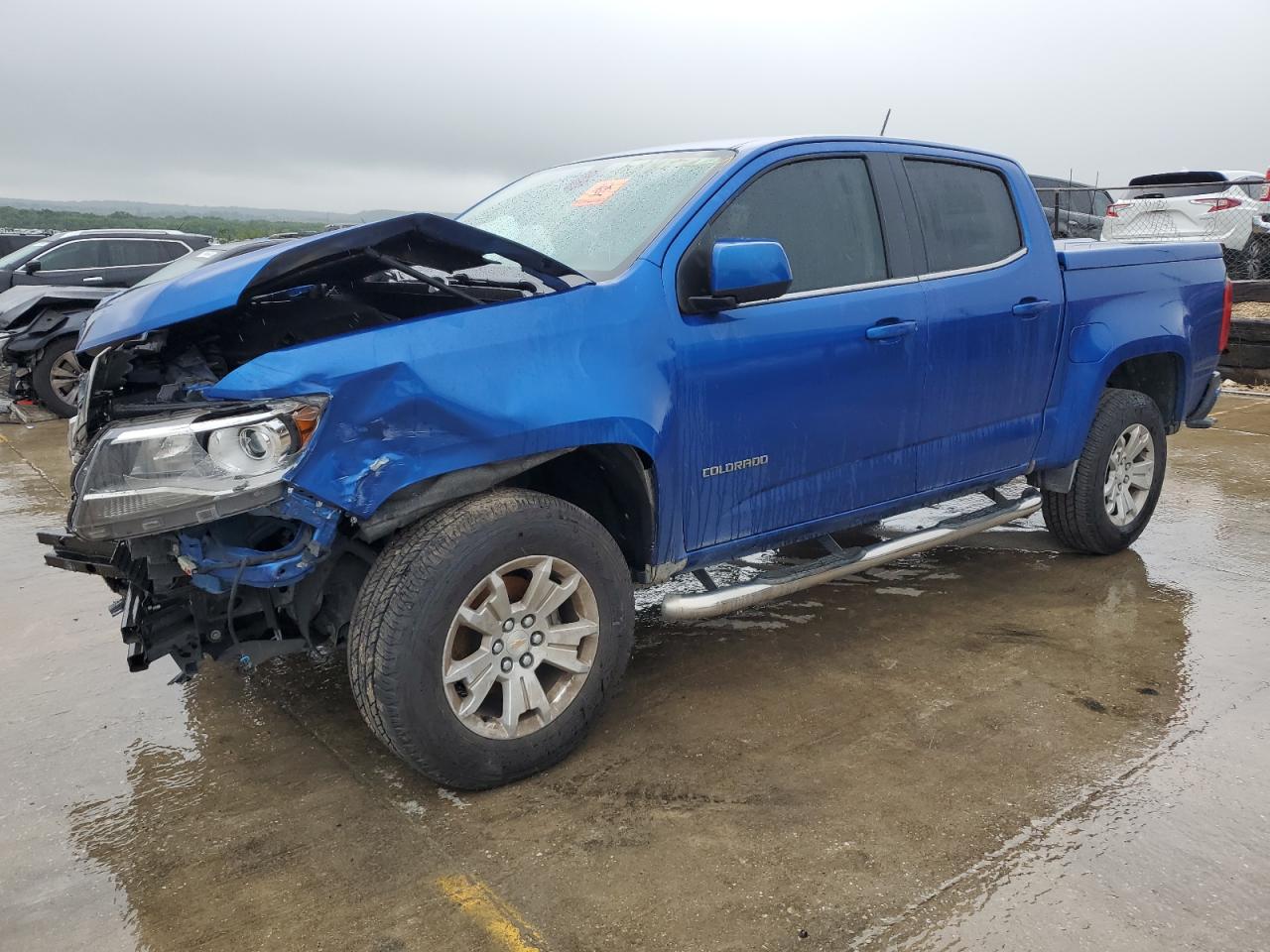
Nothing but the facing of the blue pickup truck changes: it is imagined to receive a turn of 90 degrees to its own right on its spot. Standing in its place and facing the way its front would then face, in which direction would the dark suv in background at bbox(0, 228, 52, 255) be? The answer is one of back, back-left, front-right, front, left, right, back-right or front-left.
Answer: front

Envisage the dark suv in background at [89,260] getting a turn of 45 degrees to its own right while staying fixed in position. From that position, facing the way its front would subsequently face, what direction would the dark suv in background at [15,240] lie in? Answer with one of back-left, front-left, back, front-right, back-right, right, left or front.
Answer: front-right

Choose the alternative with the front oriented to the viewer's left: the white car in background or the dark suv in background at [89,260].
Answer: the dark suv in background

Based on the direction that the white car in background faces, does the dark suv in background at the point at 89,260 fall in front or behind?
behind

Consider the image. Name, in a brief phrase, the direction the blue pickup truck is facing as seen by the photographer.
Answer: facing the viewer and to the left of the viewer

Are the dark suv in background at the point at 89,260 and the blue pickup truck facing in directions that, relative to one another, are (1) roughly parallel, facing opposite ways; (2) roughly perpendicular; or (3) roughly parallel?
roughly parallel

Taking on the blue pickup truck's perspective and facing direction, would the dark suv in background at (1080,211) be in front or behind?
behind

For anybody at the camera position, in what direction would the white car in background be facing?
facing away from the viewer and to the right of the viewer

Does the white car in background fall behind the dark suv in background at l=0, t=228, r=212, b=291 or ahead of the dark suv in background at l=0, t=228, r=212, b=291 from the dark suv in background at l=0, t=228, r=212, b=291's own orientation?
behind

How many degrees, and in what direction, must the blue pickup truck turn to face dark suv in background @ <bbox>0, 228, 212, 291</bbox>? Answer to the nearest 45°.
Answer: approximately 90° to its right

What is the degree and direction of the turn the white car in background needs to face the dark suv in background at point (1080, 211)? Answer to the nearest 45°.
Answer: approximately 90° to its left

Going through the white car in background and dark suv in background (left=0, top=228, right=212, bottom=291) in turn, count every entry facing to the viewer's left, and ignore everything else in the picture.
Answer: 1

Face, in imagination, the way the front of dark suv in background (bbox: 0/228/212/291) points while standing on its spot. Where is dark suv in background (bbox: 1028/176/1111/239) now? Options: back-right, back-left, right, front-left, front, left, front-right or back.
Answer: back

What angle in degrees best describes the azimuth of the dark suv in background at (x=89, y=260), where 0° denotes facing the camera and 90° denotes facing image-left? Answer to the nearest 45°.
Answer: approximately 90°
